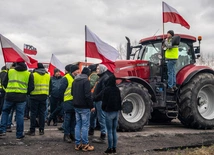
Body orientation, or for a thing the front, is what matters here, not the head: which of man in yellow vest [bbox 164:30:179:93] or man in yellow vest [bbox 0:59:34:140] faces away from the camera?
man in yellow vest [bbox 0:59:34:140]

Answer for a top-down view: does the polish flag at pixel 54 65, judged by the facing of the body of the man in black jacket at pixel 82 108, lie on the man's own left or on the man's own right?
on the man's own left

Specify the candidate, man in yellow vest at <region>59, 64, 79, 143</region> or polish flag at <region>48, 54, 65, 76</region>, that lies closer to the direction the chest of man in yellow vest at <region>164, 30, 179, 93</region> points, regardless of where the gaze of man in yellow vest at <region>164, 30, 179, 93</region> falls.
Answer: the man in yellow vest

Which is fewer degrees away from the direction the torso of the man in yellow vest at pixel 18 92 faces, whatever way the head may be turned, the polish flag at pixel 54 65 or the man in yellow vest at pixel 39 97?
the polish flag

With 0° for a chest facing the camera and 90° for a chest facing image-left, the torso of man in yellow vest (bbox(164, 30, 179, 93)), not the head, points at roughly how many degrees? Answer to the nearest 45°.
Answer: approximately 45°

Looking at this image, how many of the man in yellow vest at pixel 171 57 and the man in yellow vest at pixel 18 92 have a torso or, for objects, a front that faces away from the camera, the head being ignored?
1

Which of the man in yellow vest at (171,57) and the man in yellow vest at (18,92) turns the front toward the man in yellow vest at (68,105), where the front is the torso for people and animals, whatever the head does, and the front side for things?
the man in yellow vest at (171,57)

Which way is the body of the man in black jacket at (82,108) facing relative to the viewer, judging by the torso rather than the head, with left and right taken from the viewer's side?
facing away from the viewer and to the right of the viewer

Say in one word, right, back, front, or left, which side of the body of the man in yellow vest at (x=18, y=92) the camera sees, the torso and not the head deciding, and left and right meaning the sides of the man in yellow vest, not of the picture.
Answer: back

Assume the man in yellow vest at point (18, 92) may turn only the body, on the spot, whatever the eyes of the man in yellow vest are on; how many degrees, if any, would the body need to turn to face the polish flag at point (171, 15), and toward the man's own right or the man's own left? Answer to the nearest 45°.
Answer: approximately 90° to the man's own right

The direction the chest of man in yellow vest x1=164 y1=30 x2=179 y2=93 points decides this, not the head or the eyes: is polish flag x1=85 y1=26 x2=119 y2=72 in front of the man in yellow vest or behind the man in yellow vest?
in front
